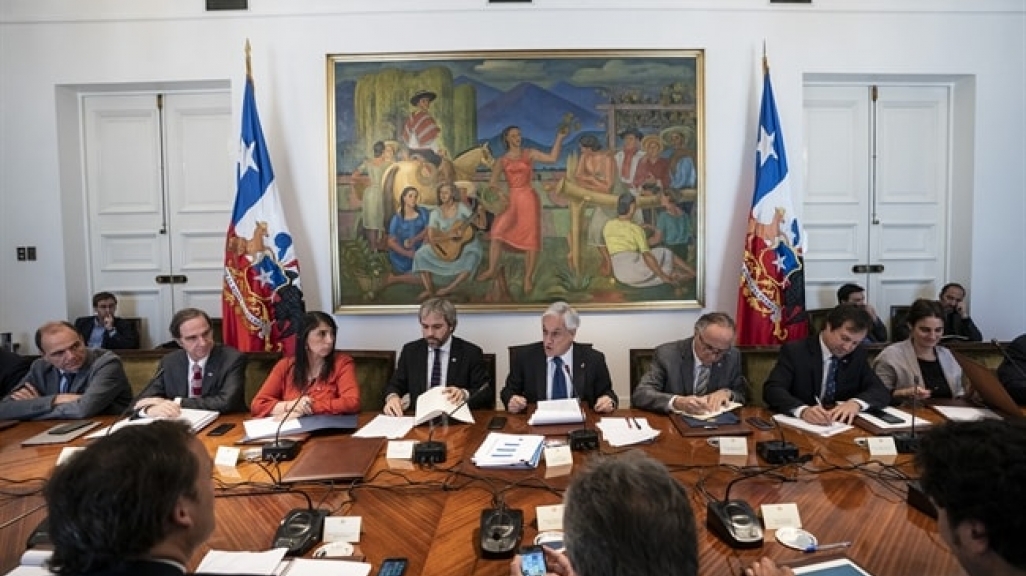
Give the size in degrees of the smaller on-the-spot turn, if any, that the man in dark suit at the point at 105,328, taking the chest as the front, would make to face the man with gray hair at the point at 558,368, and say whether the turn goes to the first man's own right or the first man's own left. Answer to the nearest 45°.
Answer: approximately 45° to the first man's own left

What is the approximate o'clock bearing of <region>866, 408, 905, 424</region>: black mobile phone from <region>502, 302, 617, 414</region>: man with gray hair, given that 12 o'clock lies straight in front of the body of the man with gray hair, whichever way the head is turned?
The black mobile phone is roughly at 10 o'clock from the man with gray hair.

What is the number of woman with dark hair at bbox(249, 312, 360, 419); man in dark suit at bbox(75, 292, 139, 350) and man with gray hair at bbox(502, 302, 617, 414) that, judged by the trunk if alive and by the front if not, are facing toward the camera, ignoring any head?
3

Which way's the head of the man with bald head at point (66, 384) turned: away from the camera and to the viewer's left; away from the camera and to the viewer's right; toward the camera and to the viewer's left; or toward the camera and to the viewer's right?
toward the camera and to the viewer's right

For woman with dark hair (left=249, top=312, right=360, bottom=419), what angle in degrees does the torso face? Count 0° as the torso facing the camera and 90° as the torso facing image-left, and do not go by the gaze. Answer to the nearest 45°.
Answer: approximately 0°

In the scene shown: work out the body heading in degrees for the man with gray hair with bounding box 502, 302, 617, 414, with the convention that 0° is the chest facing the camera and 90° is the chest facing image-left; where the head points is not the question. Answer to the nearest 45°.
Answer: approximately 0°

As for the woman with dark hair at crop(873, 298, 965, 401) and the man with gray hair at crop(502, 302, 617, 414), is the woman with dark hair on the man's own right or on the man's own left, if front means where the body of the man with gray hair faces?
on the man's own left

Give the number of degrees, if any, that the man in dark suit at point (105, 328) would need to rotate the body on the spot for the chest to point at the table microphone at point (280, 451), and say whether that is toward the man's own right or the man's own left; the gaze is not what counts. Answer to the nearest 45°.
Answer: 0° — they already face it

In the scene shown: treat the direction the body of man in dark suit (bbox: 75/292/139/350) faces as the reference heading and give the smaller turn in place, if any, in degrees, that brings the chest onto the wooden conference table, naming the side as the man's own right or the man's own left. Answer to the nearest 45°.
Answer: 0° — they already face it
